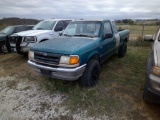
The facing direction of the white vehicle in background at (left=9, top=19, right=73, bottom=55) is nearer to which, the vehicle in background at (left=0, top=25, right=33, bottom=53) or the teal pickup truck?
the teal pickup truck

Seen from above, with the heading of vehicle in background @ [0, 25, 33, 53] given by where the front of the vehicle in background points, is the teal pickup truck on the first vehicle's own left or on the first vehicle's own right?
on the first vehicle's own left

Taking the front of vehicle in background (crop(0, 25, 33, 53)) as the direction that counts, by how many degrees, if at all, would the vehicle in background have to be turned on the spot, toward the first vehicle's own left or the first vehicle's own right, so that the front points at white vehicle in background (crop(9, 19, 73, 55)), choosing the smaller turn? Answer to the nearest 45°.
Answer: approximately 45° to the first vehicle's own left

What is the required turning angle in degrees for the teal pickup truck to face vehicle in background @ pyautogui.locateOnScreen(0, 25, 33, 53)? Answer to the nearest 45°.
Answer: approximately 90° to its right

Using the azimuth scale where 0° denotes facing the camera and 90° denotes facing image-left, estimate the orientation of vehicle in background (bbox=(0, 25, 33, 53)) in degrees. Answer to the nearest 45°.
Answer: approximately 45°

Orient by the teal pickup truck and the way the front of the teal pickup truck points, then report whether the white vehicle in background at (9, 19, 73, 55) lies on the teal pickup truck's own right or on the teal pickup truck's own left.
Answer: on the teal pickup truck's own right

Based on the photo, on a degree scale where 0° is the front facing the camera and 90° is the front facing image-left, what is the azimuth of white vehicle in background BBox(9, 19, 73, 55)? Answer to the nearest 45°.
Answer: approximately 45°
